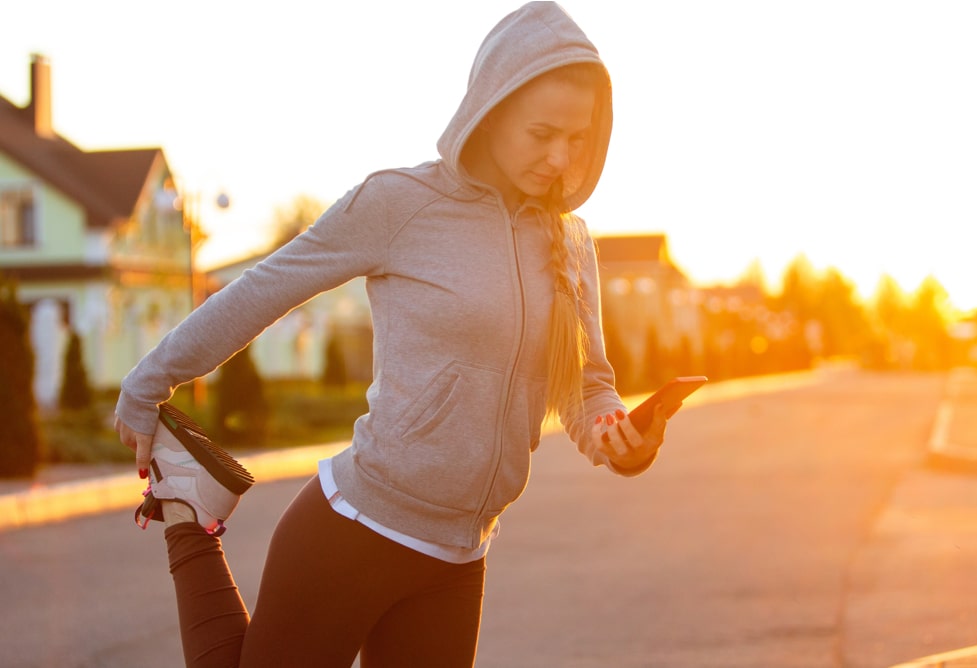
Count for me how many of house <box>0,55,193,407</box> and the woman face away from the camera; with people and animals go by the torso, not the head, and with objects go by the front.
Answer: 0

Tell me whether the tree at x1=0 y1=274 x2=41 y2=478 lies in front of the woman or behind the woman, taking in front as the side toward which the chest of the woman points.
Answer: behind

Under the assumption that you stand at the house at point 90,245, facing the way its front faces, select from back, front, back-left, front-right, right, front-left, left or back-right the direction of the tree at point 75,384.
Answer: front-right

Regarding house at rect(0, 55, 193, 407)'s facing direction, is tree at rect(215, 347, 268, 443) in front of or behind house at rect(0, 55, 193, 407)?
in front

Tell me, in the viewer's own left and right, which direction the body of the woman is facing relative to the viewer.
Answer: facing the viewer and to the right of the viewer

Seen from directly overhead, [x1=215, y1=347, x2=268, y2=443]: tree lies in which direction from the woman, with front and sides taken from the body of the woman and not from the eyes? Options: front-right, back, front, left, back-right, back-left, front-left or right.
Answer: back-left

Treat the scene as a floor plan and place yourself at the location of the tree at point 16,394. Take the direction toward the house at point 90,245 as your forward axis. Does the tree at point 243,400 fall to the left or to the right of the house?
right

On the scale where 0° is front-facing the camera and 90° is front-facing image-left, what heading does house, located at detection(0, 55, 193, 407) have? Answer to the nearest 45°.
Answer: approximately 315°

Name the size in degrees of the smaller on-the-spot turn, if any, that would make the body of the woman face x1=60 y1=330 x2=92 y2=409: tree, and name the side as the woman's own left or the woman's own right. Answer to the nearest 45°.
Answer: approximately 135° to the woman's own left
